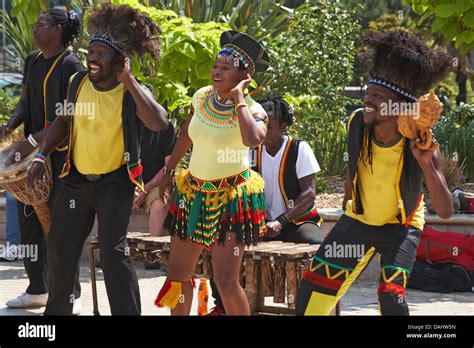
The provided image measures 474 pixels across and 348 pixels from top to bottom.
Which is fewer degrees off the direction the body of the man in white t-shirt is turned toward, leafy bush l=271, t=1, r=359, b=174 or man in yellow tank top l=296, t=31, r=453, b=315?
the man in yellow tank top

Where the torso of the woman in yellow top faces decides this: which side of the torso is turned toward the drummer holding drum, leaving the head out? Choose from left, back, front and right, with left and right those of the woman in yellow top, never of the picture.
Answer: right

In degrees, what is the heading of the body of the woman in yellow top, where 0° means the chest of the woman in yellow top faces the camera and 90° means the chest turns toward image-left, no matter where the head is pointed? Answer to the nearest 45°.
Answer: approximately 45°

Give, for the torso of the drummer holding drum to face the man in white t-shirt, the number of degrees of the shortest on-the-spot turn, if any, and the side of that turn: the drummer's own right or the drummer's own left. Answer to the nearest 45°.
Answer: approximately 135° to the drummer's own left

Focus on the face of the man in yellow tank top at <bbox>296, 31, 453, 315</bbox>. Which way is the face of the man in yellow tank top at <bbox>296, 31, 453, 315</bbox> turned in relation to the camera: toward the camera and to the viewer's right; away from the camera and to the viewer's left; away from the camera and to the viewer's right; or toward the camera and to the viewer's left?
toward the camera and to the viewer's left

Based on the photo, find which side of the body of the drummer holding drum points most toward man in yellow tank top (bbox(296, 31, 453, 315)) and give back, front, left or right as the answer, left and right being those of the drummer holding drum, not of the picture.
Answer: left

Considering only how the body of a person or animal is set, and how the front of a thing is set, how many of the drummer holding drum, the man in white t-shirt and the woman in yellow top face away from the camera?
0

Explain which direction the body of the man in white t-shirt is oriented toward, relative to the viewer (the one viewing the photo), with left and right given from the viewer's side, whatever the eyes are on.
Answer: facing the viewer and to the left of the viewer

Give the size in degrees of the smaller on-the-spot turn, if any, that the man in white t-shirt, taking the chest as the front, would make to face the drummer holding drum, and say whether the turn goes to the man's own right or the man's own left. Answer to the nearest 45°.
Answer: approximately 45° to the man's own right

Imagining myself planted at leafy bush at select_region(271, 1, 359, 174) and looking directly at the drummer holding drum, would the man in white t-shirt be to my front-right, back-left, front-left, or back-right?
front-left

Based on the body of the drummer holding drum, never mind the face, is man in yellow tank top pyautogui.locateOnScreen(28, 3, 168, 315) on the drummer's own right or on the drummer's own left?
on the drummer's own left

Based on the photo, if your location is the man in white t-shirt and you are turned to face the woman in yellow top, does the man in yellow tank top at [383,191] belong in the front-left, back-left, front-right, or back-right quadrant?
front-left
